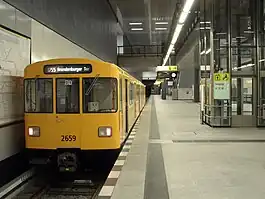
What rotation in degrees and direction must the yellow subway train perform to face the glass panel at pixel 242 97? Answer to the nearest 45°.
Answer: approximately 135° to its left

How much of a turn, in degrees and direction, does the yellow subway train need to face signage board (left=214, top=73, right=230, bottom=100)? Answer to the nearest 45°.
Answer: approximately 135° to its left

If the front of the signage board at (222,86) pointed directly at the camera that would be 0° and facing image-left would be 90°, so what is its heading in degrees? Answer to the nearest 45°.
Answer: approximately 0°

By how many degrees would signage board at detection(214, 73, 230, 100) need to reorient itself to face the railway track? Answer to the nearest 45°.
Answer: approximately 45° to its right

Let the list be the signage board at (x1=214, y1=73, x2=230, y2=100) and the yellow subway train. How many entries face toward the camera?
2

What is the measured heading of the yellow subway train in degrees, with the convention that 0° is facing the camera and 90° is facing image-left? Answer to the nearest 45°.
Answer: approximately 0°
